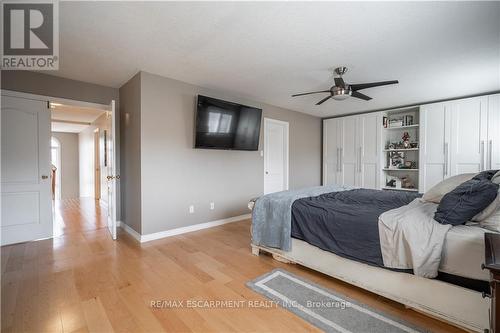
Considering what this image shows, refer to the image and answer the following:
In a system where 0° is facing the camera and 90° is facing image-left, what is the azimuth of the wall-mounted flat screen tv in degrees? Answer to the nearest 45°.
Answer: approximately 315°

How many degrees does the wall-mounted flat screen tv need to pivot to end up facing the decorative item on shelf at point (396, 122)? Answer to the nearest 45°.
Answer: approximately 45° to its left

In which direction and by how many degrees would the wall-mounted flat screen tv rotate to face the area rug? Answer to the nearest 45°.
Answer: approximately 45° to its right

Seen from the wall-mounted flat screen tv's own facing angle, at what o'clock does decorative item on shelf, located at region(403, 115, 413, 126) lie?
The decorative item on shelf is roughly at 10 o'clock from the wall-mounted flat screen tv.

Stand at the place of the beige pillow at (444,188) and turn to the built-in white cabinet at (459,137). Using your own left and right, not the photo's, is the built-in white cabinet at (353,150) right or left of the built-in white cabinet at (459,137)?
left

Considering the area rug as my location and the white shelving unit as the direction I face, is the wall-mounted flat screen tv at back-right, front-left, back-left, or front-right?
front-left

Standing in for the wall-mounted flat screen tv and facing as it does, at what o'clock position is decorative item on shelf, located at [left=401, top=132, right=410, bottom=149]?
The decorative item on shelf is roughly at 10 o'clock from the wall-mounted flat screen tv.

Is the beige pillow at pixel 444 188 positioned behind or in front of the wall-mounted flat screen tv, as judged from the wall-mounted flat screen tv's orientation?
in front

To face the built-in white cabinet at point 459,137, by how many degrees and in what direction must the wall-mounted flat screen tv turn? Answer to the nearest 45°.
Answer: approximately 45° to its left

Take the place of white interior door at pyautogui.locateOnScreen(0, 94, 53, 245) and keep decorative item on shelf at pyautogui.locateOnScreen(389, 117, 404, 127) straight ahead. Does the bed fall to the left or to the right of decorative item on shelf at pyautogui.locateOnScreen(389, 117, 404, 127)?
right

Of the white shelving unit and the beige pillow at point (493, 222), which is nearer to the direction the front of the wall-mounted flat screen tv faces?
the beige pillow

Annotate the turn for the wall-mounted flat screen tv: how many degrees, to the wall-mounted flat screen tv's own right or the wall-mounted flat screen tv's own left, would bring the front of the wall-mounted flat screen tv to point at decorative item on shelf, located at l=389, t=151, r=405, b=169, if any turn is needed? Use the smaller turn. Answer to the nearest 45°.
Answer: approximately 45° to the wall-mounted flat screen tv's own left

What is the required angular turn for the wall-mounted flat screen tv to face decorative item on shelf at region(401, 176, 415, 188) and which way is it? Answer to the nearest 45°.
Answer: approximately 45° to its left
